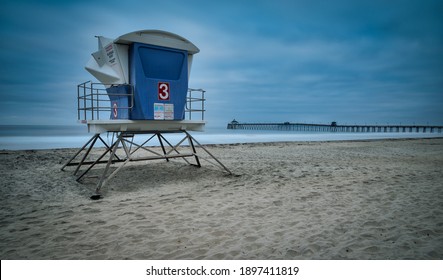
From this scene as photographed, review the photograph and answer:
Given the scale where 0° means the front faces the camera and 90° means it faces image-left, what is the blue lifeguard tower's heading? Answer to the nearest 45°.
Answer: approximately 90°
